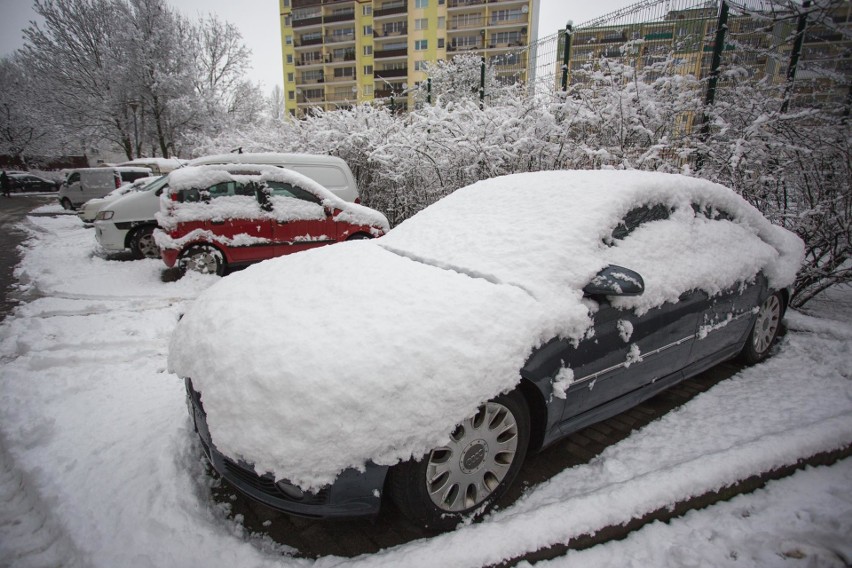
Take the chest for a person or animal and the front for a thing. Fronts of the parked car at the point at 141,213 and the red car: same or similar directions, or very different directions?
very different directions

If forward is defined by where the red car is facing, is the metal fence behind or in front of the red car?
in front

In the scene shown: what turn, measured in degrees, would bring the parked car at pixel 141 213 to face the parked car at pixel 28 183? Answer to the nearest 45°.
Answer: approximately 90° to its right

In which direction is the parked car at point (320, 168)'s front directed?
to the viewer's left

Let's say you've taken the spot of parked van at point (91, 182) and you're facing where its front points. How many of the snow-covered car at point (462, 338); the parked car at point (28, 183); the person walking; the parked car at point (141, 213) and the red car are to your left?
3

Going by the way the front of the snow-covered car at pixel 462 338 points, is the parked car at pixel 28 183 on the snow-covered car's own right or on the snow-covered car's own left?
on the snow-covered car's own right

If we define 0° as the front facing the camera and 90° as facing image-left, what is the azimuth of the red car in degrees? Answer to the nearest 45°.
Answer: approximately 270°

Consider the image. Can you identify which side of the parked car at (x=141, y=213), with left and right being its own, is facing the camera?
left

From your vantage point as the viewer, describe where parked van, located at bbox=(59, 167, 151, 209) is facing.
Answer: facing to the left of the viewer

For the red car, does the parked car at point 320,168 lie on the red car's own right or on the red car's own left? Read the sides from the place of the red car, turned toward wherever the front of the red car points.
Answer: on the red car's own left

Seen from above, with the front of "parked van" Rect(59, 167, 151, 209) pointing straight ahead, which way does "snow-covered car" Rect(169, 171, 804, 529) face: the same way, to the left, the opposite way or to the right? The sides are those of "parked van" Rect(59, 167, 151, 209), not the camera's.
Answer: the same way

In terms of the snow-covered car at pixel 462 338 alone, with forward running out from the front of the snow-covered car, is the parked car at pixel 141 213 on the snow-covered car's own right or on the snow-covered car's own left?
on the snow-covered car's own right

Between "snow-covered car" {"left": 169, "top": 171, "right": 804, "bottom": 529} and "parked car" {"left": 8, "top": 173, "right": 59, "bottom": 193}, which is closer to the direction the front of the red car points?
the snow-covered car

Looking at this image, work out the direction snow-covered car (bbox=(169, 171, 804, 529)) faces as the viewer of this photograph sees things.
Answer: facing the viewer and to the left of the viewer
